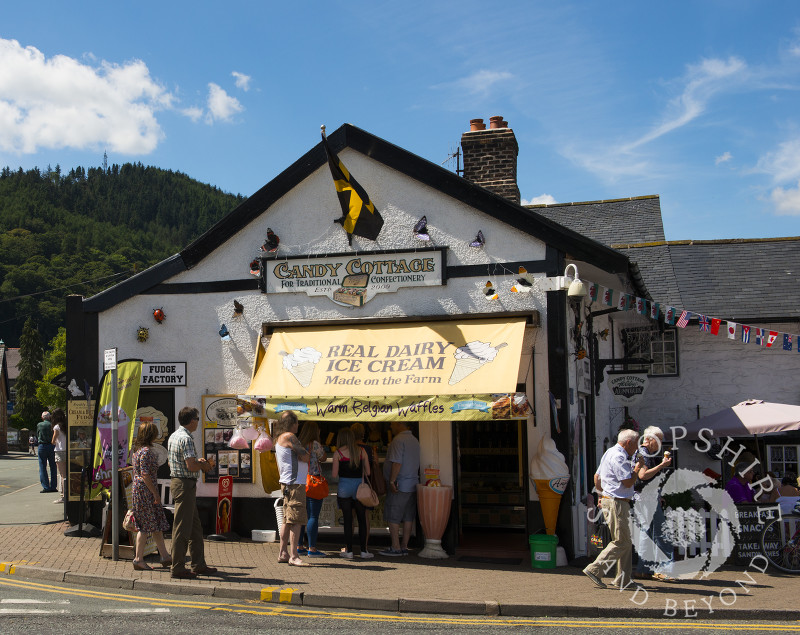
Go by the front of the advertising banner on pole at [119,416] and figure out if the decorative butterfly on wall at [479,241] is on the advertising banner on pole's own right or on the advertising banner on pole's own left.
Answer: on the advertising banner on pole's own left

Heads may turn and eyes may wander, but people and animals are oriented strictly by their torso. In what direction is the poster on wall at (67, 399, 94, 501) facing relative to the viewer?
toward the camera

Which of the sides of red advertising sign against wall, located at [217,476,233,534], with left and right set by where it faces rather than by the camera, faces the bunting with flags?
left

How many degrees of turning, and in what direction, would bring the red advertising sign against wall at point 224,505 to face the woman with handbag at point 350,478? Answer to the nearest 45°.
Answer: approximately 45° to its left

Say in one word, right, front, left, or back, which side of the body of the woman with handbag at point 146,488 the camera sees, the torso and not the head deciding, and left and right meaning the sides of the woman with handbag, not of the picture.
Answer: right

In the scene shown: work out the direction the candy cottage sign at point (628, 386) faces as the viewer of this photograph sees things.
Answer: facing the viewer

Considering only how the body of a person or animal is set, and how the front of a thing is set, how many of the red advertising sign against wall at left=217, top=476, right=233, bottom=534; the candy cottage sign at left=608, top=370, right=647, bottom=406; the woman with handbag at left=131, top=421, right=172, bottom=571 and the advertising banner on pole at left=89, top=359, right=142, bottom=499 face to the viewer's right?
1

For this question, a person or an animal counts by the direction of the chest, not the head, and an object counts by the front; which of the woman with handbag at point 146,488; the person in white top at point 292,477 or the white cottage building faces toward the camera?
the white cottage building

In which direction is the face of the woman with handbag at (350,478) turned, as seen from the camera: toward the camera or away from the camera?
away from the camera

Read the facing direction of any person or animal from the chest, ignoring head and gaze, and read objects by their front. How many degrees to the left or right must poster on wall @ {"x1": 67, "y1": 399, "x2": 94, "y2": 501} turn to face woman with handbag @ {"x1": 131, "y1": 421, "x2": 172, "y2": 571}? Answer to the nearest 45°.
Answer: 0° — it already faces them

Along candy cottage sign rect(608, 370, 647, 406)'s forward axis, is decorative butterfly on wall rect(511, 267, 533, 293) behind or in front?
in front

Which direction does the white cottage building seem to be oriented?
toward the camera

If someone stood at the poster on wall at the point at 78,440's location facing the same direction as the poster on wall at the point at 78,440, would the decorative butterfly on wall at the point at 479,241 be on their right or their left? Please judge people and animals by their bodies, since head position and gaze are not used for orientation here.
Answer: on their left
